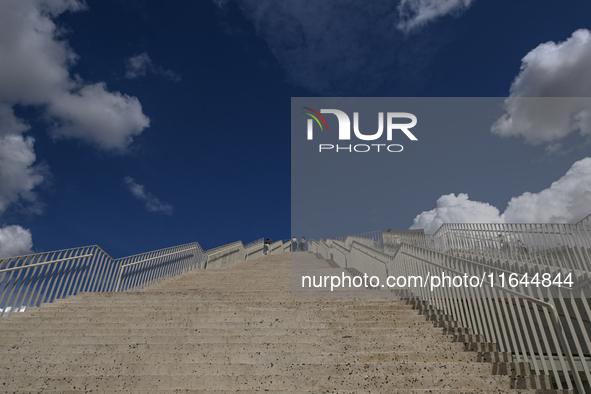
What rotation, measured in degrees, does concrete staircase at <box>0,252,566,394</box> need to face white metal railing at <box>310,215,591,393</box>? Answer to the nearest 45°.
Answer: approximately 90° to its left

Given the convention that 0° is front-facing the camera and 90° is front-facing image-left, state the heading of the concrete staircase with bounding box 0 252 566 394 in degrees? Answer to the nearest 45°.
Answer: approximately 0°
